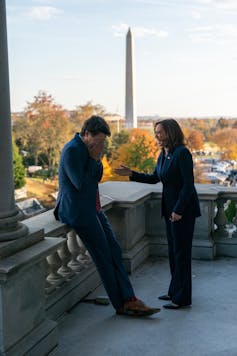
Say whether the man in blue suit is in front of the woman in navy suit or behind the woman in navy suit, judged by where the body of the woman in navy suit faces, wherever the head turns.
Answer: in front

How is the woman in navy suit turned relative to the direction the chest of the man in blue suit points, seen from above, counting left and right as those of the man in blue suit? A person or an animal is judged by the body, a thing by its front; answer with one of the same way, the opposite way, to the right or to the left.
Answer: the opposite way

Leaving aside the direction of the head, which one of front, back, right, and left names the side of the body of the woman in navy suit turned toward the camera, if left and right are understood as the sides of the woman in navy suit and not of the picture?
left

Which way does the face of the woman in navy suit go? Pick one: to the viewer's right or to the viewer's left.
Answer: to the viewer's left

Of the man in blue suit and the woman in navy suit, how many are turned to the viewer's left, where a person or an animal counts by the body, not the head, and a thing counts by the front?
1

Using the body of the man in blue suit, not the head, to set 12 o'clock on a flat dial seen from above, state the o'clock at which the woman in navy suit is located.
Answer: The woman in navy suit is roughly at 11 o'clock from the man in blue suit.

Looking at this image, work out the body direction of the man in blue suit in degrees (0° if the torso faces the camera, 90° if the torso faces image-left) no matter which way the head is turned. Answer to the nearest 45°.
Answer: approximately 270°
